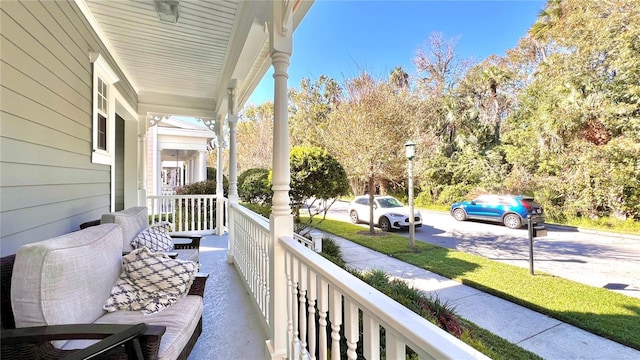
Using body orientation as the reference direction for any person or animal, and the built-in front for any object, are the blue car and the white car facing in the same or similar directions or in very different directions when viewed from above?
very different directions

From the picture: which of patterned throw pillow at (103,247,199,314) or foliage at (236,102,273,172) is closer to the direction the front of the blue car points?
the foliage

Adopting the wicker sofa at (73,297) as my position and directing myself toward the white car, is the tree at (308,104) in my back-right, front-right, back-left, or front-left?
front-left

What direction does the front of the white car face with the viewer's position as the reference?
facing the viewer and to the right of the viewer

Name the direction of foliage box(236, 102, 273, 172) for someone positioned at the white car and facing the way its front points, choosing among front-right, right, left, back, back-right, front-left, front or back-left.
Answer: back

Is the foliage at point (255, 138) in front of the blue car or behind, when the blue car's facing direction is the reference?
in front
